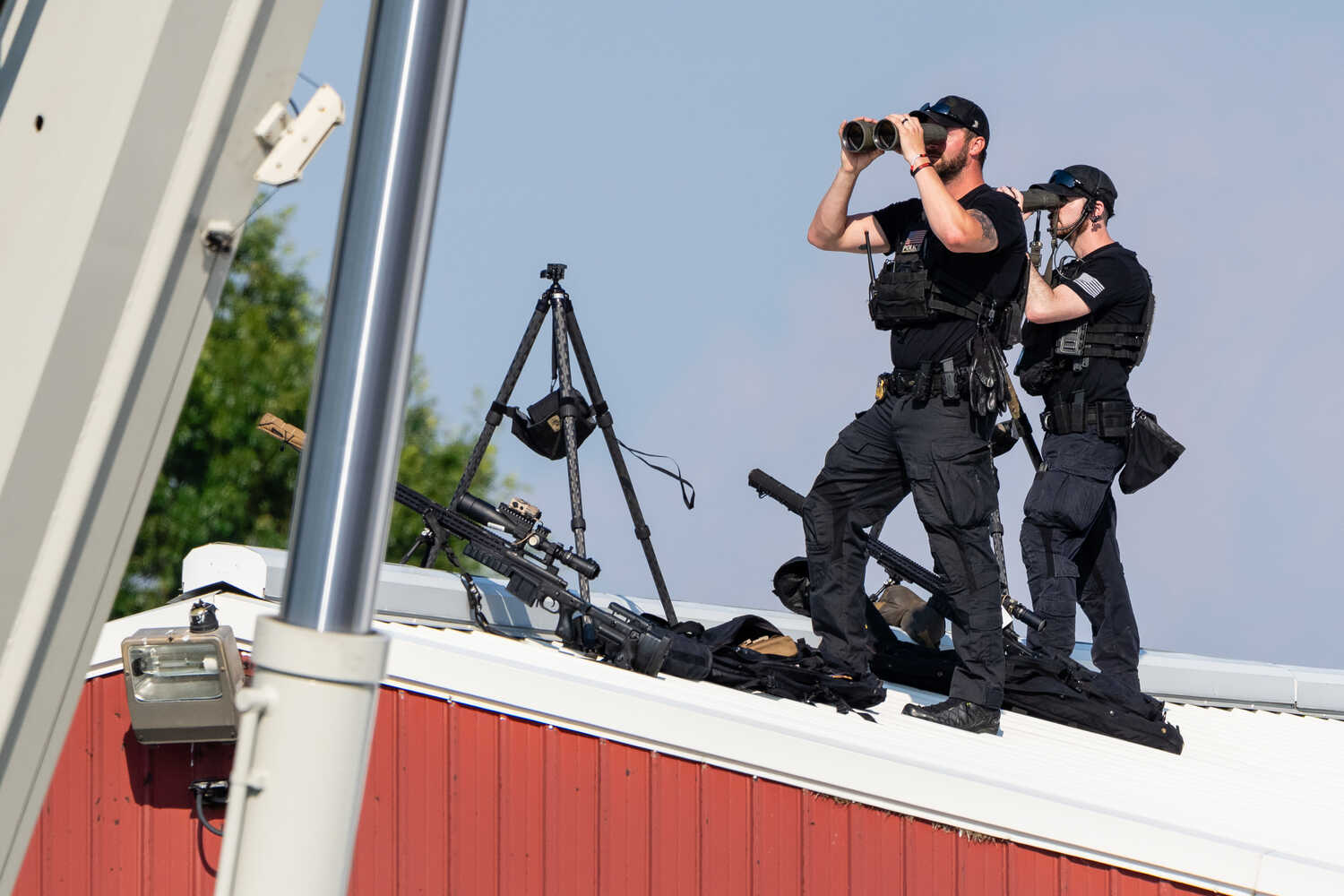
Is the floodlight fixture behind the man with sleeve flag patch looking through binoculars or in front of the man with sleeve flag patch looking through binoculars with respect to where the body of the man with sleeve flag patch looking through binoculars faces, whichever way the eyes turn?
in front

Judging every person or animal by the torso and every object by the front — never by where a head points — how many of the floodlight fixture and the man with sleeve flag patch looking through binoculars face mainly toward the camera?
1

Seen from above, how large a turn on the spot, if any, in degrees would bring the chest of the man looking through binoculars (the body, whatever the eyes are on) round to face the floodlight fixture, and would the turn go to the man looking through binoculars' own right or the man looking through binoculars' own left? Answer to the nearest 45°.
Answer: approximately 45° to the man looking through binoculars' own right

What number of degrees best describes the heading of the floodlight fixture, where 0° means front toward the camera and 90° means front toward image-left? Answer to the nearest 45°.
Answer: approximately 0°

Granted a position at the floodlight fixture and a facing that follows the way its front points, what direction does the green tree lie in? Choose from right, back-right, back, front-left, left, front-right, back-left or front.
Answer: back

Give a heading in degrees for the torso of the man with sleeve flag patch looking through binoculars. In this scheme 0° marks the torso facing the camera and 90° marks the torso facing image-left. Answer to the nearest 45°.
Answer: approximately 90°
